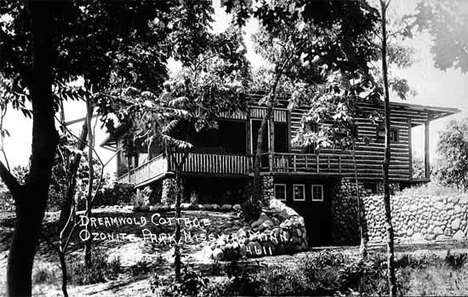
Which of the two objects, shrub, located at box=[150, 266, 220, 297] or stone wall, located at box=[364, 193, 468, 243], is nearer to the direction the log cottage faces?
the shrub

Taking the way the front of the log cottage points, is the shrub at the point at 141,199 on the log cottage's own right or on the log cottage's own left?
on the log cottage's own right

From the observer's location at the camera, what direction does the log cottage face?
facing the viewer

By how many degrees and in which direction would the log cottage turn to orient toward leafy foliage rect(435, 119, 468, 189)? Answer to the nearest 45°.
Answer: approximately 90° to its left

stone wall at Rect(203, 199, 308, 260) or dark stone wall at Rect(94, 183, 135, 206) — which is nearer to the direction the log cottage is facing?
the stone wall at Rect(203, 199, 308, 260)

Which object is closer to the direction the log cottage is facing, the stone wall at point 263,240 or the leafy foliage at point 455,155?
the stone wall

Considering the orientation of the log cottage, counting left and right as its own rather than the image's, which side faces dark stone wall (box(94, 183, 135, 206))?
right

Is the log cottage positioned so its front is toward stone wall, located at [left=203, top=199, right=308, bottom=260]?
yes

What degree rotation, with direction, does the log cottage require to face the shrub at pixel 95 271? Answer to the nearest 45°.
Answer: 0° — it already faces it

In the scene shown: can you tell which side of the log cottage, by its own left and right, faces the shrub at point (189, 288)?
front

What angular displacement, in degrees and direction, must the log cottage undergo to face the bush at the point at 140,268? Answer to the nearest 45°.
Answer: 0° — it already faces it

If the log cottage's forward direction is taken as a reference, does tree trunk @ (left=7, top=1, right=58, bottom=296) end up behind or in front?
in front
